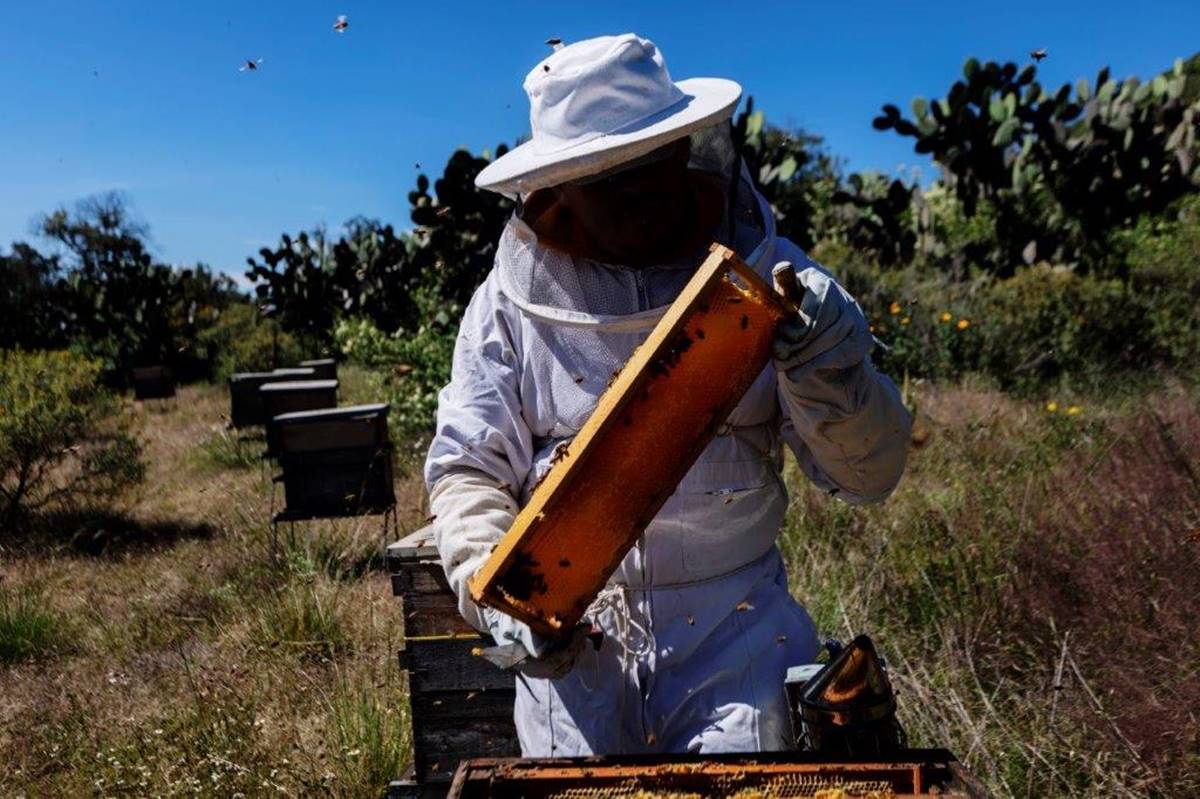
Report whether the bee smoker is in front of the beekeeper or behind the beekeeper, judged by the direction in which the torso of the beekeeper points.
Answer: in front

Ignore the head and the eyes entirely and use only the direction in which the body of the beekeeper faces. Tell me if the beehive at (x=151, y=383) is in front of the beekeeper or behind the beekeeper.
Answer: behind

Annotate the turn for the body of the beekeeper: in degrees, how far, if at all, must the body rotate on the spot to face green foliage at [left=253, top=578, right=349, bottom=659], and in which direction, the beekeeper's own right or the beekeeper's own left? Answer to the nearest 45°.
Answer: approximately 135° to the beekeeper's own right

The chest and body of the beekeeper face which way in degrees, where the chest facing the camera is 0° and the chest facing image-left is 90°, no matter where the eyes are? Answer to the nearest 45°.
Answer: approximately 0°

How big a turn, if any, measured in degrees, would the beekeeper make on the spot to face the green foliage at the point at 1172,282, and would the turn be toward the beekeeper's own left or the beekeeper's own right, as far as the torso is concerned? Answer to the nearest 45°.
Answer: approximately 135° to the beekeeper's own left
